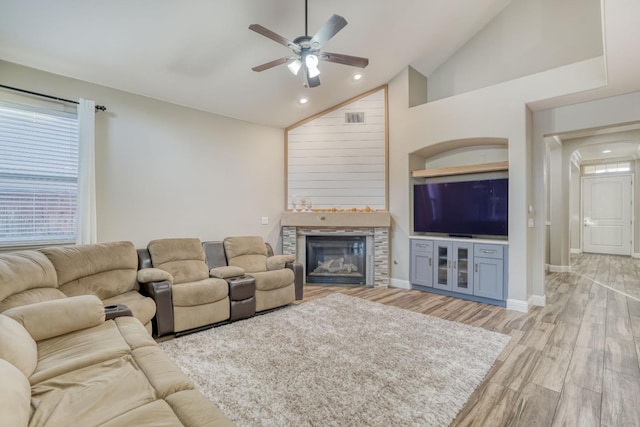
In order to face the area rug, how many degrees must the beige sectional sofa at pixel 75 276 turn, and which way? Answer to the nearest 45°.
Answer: approximately 45° to its left

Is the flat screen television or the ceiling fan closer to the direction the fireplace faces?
the ceiling fan

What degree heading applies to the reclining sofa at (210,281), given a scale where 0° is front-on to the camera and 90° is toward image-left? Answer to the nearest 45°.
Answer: approximately 315°

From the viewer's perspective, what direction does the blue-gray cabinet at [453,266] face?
toward the camera

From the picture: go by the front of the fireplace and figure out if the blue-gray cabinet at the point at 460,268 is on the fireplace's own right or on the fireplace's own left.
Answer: on the fireplace's own left

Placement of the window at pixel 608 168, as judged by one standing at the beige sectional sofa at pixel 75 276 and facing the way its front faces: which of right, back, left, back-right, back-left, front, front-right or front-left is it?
left

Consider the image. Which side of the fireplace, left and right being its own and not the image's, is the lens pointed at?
front

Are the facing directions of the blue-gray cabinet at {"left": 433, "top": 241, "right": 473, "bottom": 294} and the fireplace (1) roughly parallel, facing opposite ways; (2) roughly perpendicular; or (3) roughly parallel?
roughly parallel

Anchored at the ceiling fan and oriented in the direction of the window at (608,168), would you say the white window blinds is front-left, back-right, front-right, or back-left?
back-left

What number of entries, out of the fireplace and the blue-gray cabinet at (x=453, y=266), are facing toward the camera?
2

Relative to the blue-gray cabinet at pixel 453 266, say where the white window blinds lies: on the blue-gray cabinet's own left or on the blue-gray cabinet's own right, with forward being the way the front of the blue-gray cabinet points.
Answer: on the blue-gray cabinet's own right

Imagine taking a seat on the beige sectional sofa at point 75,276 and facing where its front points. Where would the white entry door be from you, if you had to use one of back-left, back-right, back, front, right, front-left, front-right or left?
left

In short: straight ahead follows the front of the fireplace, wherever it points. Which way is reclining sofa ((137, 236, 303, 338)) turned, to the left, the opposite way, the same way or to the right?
to the left

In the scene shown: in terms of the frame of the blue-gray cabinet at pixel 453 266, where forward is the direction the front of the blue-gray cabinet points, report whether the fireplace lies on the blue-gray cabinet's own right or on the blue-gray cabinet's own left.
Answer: on the blue-gray cabinet's own right
